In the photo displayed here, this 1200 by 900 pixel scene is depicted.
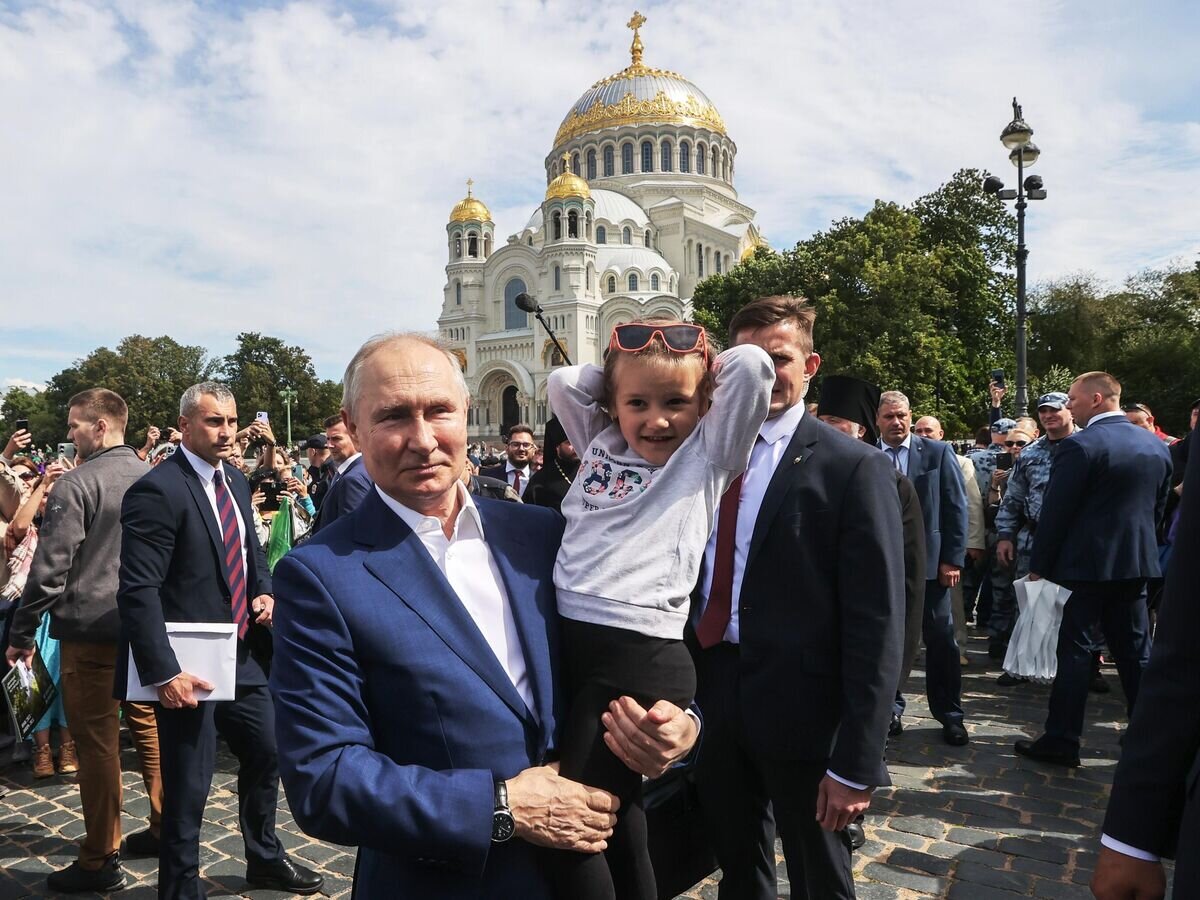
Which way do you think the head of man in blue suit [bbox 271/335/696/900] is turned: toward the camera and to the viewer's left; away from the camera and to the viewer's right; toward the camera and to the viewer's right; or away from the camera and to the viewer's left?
toward the camera and to the viewer's right

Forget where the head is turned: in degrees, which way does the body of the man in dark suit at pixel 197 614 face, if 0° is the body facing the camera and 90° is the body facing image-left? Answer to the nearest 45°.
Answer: approximately 315°

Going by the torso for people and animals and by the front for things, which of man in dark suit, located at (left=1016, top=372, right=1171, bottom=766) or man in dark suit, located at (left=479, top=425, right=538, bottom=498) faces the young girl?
man in dark suit, located at (left=479, top=425, right=538, bottom=498)

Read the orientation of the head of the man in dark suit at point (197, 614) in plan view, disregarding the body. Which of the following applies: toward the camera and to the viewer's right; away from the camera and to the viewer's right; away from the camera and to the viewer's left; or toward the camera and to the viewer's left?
toward the camera and to the viewer's right

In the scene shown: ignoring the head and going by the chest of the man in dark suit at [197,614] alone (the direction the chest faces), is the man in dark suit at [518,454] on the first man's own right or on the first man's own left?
on the first man's own left

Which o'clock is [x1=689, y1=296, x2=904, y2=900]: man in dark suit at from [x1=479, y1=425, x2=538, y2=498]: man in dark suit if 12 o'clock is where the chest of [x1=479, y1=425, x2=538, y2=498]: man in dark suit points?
[x1=689, y1=296, x2=904, y2=900]: man in dark suit is roughly at 12 o'clock from [x1=479, y1=425, x2=538, y2=498]: man in dark suit.

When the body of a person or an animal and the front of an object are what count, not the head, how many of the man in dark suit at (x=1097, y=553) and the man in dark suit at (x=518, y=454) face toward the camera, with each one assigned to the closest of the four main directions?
1

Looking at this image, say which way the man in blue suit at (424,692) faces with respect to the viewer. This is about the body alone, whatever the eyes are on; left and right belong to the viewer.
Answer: facing the viewer and to the right of the viewer

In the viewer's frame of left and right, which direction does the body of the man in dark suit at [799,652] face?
facing the viewer and to the left of the viewer

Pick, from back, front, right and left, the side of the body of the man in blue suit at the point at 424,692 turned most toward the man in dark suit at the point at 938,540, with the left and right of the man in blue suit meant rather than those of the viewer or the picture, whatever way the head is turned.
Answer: left

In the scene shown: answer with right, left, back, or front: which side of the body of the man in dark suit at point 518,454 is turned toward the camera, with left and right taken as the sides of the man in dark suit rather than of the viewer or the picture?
front

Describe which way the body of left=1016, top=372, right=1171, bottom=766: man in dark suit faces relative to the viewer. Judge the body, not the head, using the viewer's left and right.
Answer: facing away from the viewer and to the left of the viewer
